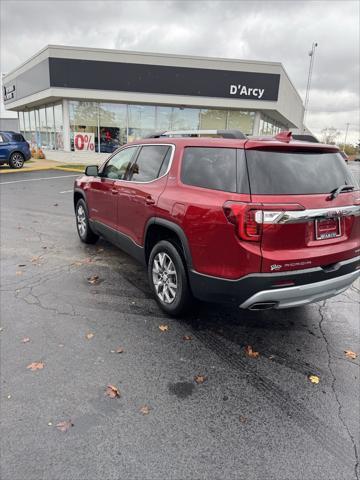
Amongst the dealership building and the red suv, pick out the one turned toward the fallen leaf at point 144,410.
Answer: the dealership building

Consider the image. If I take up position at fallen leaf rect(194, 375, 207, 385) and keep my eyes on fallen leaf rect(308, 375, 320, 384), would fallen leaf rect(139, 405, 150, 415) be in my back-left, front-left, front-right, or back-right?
back-right

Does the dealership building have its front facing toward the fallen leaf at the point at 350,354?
yes

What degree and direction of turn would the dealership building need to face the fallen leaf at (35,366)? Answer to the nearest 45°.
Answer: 0° — it already faces it

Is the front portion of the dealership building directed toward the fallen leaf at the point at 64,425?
yes

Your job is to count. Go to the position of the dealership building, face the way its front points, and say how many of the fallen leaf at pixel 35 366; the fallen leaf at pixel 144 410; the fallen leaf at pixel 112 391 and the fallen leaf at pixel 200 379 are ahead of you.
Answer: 4

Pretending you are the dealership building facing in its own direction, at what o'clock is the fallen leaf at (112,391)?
The fallen leaf is roughly at 12 o'clock from the dealership building.

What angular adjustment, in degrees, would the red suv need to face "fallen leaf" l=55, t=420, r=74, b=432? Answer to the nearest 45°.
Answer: approximately 90° to its left

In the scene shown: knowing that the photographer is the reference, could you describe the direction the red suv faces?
facing away from the viewer and to the left of the viewer

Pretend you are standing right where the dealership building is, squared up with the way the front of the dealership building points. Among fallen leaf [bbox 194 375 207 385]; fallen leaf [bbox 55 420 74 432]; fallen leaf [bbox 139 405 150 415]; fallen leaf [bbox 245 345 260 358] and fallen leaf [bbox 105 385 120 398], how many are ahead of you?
5

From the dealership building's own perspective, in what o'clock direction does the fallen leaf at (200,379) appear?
The fallen leaf is roughly at 12 o'clock from the dealership building.

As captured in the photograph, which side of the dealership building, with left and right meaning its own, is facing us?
front

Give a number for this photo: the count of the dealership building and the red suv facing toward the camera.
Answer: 1

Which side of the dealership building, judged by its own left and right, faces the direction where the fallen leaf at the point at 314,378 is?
front

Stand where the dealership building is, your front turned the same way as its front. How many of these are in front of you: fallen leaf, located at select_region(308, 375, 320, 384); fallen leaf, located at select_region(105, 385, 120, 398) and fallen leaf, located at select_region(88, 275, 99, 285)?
3

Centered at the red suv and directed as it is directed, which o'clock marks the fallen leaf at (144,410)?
The fallen leaf is roughly at 7 o'clock from the red suv.
